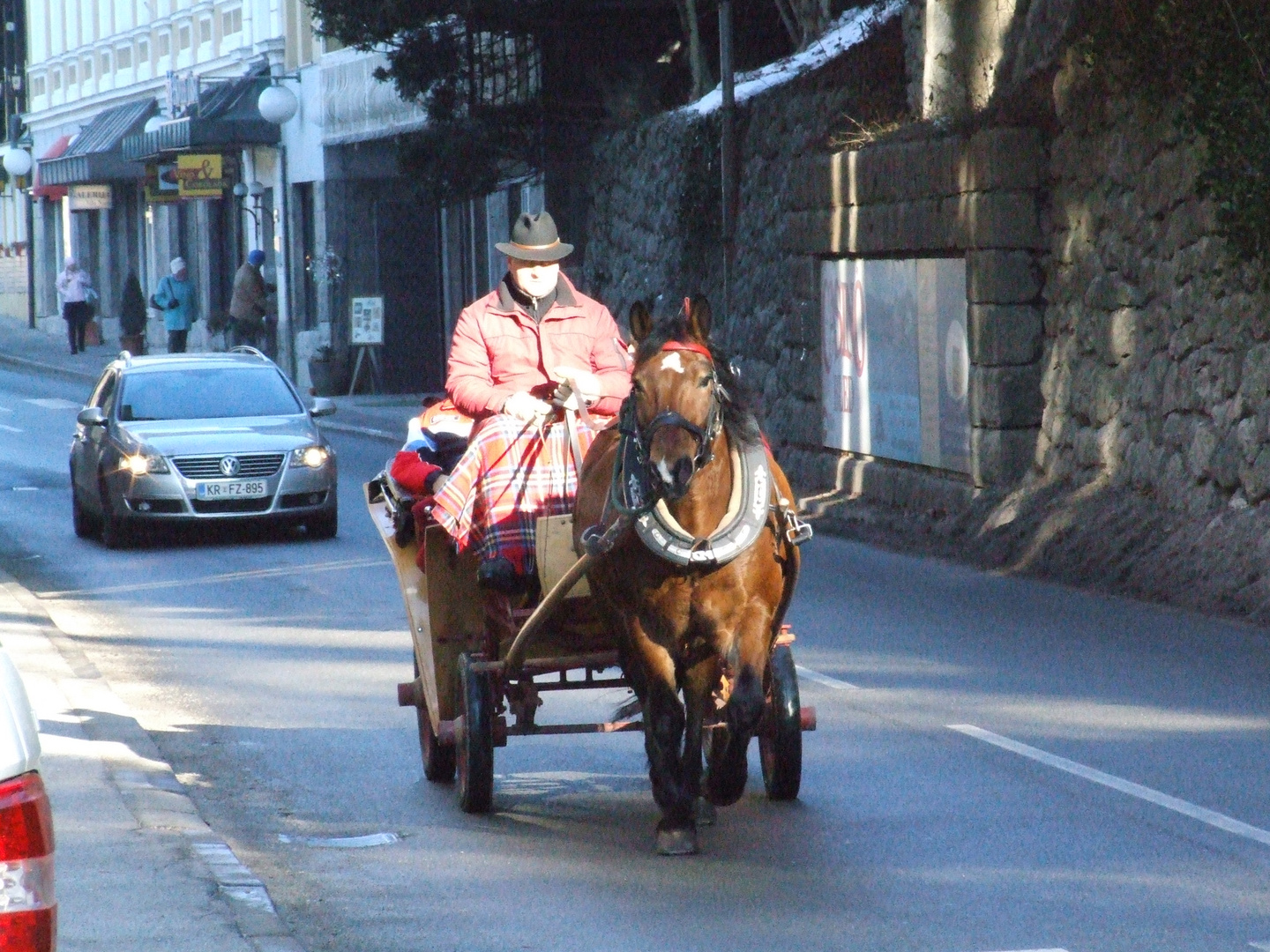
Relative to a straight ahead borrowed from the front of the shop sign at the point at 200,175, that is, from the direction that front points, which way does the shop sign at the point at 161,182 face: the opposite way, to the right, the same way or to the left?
the same way

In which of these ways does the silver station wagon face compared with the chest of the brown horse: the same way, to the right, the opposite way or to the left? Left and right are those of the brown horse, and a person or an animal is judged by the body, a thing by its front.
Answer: the same way

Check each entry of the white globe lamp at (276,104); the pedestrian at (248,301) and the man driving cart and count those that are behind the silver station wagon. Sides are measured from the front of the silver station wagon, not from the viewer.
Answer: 2

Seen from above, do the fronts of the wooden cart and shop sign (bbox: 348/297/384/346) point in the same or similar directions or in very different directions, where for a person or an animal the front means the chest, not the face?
same or similar directions

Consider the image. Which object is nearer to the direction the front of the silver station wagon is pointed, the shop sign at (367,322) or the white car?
the white car

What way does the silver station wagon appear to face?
toward the camera

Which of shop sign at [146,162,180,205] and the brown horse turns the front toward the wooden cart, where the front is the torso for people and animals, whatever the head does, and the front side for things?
the shop sign

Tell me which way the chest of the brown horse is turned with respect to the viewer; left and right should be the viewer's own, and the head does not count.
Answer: facing the viewer

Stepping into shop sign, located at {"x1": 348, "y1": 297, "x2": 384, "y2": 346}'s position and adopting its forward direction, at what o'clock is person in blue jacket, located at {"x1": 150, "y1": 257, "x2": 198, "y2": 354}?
The person in blue jacket is roughly at 5 o'clock from the shop sign.

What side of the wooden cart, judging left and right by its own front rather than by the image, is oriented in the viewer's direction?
front

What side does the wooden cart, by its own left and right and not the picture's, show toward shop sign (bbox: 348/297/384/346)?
back

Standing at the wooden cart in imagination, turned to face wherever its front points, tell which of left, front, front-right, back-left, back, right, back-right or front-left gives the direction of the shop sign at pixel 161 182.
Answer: back

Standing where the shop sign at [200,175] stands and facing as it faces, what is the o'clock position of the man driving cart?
The man driving cart is roughly at 12 o'clock from the shop sign.

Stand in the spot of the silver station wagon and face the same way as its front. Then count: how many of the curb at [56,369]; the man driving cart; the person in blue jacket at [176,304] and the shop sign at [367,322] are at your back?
3
